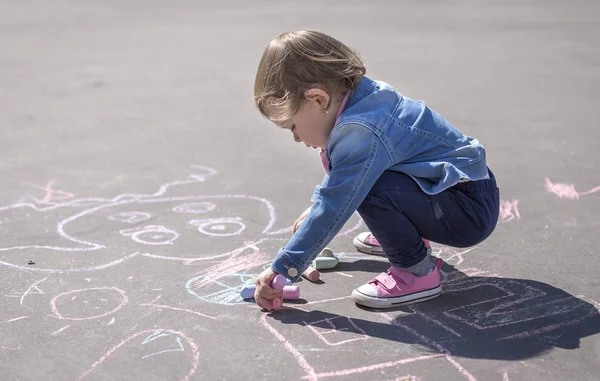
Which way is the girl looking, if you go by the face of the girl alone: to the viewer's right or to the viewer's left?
to the viewer's left

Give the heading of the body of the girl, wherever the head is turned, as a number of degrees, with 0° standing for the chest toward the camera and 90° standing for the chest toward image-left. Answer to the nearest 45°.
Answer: approximately 90°
